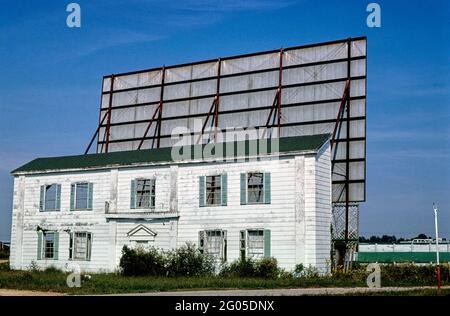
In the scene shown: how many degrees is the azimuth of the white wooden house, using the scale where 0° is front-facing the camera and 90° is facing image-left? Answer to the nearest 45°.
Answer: approximately 0°

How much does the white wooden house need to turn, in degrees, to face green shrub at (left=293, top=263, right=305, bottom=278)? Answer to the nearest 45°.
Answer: approximately 45° to its left

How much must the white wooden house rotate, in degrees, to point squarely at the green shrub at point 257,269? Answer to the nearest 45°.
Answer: approximately 45° to its left

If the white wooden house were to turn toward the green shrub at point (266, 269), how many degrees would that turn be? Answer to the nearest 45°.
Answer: approximately 45° to its left
